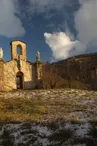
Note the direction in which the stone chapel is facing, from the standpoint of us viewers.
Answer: facing the viewer
